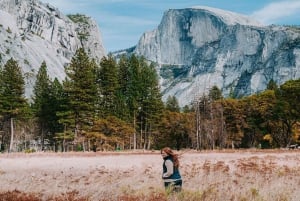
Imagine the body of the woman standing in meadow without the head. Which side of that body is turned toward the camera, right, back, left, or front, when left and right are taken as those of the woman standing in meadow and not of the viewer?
left
